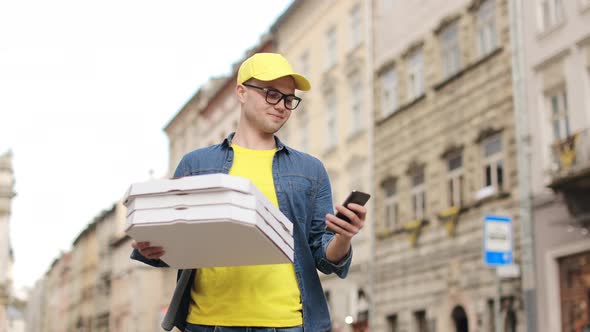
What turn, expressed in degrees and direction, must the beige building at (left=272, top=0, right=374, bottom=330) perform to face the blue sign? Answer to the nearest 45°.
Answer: approximately 45° to its left

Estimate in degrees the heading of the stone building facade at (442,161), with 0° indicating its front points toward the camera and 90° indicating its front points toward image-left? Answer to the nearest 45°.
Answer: approximately 45°

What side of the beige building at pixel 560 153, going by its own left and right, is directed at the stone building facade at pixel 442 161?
right

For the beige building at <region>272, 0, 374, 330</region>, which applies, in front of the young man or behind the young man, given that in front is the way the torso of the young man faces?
behind

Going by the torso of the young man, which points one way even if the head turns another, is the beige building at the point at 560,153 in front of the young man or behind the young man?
behind

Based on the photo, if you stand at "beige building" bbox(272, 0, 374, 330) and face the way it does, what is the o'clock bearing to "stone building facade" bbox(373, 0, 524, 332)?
The stone building facade is roughly at 10 o'clock from the beige building.

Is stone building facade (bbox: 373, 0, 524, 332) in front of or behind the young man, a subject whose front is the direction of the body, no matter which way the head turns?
behind
